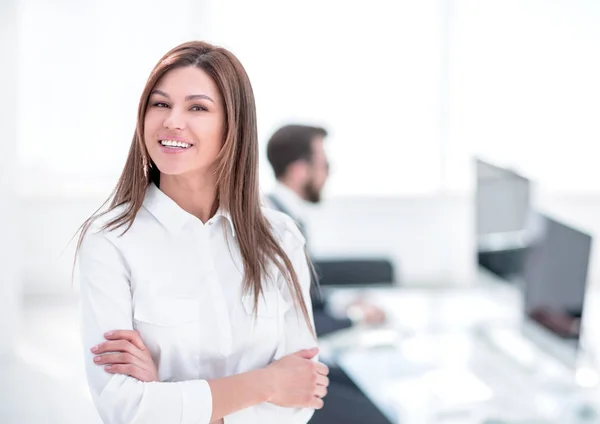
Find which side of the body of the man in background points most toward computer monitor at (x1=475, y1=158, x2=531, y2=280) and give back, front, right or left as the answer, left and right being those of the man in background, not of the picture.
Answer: front

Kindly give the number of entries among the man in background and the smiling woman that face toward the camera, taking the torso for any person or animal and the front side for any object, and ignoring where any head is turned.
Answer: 1

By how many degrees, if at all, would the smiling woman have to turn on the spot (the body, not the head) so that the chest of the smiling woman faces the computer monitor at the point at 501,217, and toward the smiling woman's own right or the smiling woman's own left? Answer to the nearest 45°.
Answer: approximately 135° to the smiling woman's own left

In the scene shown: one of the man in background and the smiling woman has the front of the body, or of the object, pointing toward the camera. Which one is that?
the smiling woman

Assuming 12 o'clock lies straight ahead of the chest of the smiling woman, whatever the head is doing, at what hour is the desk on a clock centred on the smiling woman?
The desk is roughly at 7 o'clock from the smiling woman.

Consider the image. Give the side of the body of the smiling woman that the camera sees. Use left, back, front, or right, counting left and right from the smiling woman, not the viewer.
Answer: front

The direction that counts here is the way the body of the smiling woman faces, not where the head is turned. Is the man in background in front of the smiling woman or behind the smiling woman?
behind

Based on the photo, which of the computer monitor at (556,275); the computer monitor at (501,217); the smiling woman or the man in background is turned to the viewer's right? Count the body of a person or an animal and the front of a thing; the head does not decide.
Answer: the man in background

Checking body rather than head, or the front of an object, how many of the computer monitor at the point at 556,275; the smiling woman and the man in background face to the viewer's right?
1

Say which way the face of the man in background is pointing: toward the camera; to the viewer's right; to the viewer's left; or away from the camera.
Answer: to the viewer's right

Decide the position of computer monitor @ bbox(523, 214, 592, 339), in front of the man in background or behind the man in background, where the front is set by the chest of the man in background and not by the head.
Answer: in front

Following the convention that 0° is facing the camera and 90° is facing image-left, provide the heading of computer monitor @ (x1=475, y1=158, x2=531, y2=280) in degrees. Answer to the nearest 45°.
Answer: approximately 45°

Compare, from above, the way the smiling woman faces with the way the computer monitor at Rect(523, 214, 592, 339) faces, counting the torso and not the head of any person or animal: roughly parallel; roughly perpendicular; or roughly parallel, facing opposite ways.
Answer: roughly perpendicular

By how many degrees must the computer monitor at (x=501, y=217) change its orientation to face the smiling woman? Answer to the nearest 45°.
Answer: approximately 45° to its left

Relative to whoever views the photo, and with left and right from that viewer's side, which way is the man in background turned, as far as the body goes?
facing to the right of the viewer

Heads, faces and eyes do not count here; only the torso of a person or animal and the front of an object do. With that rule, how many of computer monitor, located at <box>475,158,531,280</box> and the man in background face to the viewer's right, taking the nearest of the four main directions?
1
